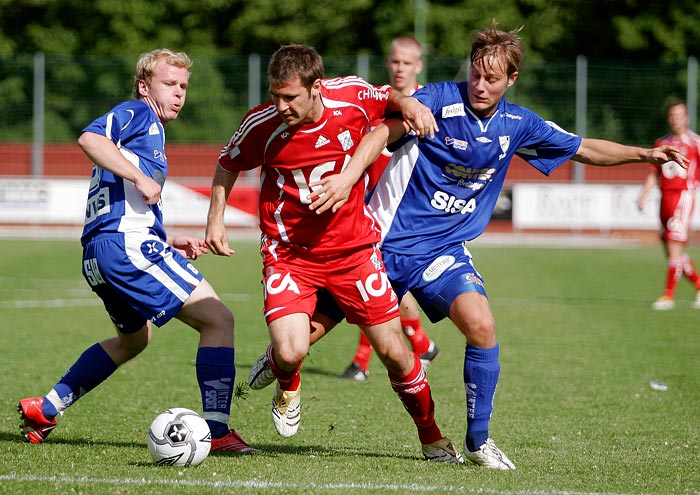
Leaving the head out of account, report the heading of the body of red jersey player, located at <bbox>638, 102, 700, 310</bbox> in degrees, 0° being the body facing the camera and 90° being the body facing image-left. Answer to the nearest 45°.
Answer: approximately 45°

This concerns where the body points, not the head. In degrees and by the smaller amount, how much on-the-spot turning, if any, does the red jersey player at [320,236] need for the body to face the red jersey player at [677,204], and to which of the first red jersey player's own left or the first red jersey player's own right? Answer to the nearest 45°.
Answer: approximately 135° to the first red jersey player's own left

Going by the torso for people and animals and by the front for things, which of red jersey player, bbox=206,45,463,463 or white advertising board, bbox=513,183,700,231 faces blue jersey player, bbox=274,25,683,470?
the white advertising board

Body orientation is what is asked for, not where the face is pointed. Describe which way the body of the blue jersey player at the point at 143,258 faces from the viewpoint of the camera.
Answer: to the viewer's right

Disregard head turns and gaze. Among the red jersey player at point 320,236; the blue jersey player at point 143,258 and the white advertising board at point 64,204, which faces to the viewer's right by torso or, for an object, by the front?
the blue jersey player

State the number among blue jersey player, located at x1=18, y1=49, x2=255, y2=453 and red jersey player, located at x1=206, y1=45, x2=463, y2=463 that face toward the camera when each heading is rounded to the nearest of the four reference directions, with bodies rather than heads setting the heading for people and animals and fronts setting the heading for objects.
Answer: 1

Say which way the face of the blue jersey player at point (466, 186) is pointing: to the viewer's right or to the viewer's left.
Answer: to the viewer's left

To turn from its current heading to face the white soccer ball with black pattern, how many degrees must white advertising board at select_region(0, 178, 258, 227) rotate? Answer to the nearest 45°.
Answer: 0° — it already faces it
